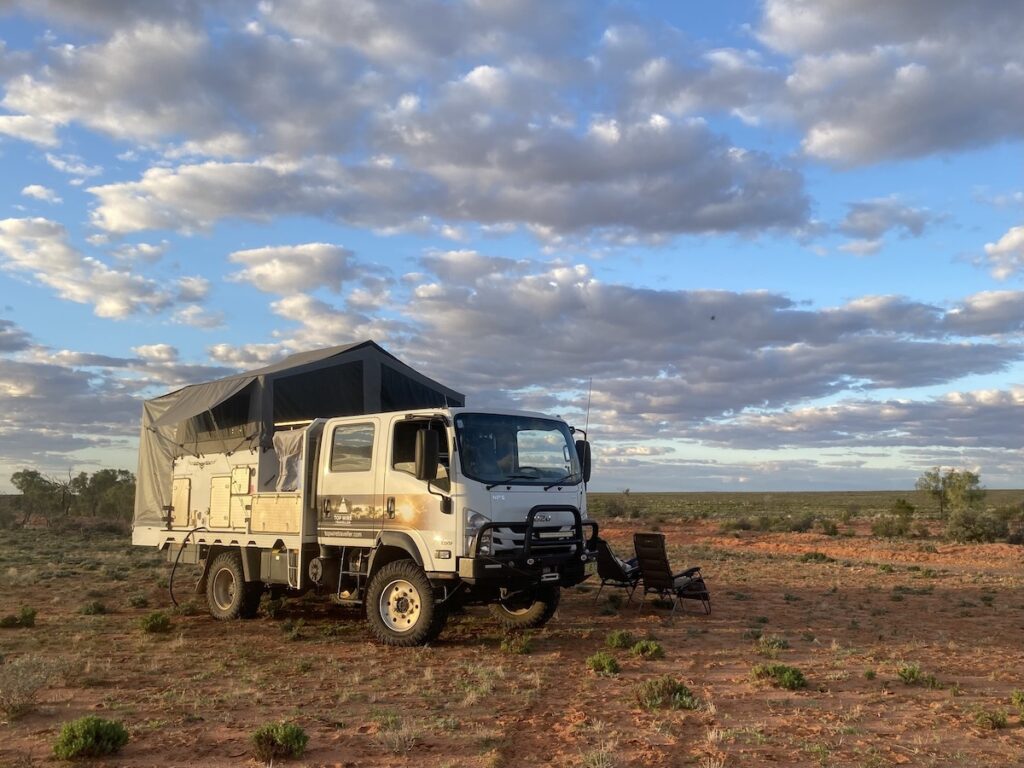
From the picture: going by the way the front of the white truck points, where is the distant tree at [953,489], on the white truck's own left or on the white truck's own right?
on the white truck's own left

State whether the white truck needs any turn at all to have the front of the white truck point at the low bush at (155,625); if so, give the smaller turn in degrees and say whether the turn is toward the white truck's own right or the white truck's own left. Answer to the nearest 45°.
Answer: approximately 180°

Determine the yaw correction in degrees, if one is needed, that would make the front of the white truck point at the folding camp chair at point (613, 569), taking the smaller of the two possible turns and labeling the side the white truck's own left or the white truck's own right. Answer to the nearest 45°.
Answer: approximately 90° to the white truck's own left

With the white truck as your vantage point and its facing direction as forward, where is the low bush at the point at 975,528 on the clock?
The low bush is roughly at 9 o'clock from the white truck.

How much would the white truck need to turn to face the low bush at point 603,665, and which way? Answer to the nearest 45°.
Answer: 0° — it already faces it

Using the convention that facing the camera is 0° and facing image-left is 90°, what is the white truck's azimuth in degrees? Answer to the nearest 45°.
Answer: approximately 315°

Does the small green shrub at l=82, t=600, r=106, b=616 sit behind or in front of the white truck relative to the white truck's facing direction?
behind

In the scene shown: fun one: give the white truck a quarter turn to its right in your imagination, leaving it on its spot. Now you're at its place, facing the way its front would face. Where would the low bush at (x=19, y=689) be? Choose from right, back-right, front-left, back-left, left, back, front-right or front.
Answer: front

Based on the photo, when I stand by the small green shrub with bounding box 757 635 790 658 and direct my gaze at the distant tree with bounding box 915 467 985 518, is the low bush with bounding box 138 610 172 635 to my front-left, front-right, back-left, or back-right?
back-left

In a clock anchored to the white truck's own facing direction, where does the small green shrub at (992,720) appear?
The small green shrub is roughly at 12 o'clock from the white truck.

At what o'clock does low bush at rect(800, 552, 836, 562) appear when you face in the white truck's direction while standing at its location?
The low bush is roughly at 9 o'clock from the white truck.

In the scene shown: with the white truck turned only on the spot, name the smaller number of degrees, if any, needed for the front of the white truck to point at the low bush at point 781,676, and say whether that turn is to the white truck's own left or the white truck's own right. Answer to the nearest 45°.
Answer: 0° — it already faces it

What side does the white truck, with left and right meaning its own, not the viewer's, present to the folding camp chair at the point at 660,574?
left

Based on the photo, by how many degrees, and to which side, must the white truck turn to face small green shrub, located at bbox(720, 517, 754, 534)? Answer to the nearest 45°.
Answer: approximately 90° to its left

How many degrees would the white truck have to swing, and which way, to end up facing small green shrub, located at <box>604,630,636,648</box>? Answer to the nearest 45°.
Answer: approximately 45° to its left
